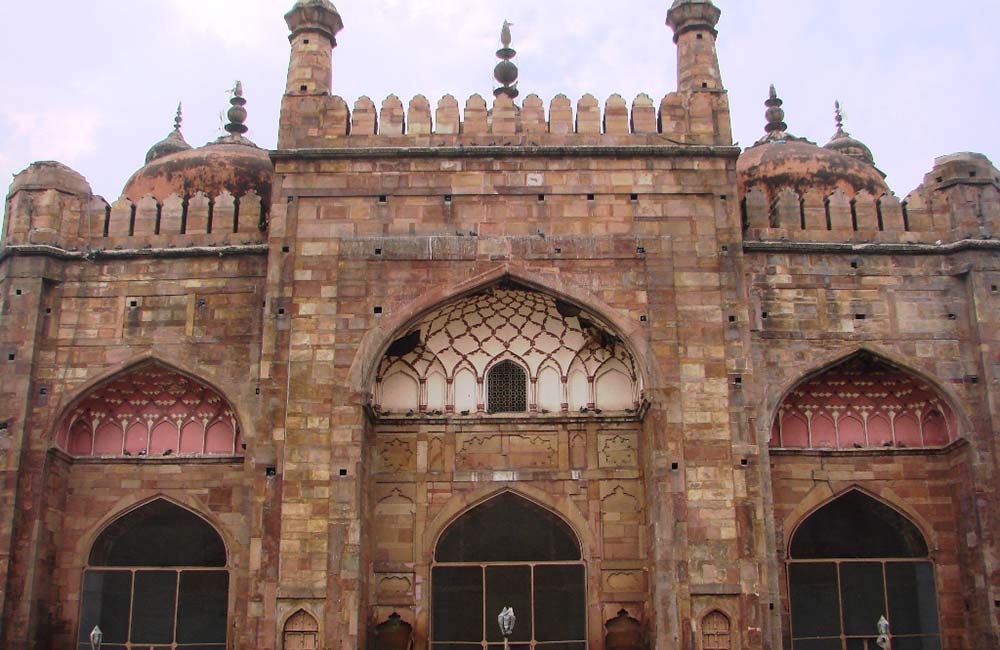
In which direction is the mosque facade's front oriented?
toward the camera
